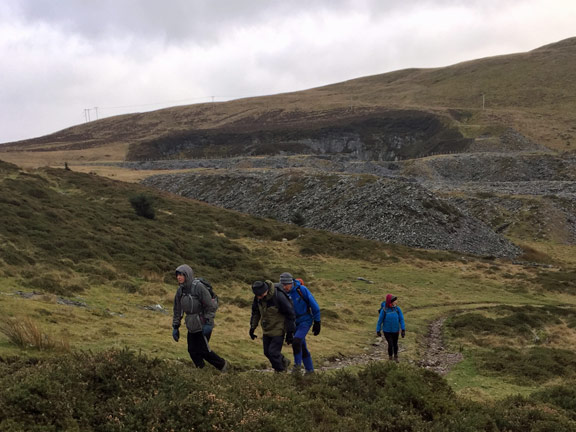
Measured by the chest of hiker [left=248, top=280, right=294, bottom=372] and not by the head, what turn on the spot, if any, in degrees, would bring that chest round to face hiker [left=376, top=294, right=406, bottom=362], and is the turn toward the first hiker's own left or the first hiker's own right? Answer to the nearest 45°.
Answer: approximately 180°

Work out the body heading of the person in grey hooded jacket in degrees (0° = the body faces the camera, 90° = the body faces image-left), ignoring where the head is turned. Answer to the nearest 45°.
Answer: approximately 45°

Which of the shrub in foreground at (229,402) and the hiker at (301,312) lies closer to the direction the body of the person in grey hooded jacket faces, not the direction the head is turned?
the shrub in foreground

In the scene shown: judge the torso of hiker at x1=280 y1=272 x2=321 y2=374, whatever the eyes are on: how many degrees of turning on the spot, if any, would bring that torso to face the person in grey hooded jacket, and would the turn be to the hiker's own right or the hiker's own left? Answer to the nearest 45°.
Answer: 0° — they already face them

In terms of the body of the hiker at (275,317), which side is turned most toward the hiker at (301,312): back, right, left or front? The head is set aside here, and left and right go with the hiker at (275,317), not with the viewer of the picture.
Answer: back

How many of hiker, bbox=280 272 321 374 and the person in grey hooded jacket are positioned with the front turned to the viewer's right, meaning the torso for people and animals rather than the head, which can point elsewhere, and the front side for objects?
0

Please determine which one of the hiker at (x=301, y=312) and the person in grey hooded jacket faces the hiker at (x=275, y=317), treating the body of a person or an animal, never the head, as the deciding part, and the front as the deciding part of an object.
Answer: the hiker at (x=301, y=312)

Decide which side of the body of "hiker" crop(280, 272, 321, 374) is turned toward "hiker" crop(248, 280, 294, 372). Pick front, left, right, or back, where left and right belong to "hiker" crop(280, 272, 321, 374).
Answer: front

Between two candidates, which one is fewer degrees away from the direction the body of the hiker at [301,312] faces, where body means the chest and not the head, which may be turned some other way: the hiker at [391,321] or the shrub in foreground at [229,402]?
the shrub in foreground

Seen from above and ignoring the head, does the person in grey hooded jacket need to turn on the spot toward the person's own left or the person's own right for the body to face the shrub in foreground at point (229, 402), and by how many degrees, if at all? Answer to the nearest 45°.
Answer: approximately 45° to the person's own left

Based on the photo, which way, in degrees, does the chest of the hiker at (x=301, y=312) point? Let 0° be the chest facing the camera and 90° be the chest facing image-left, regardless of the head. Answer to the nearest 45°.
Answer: approximately 45°
